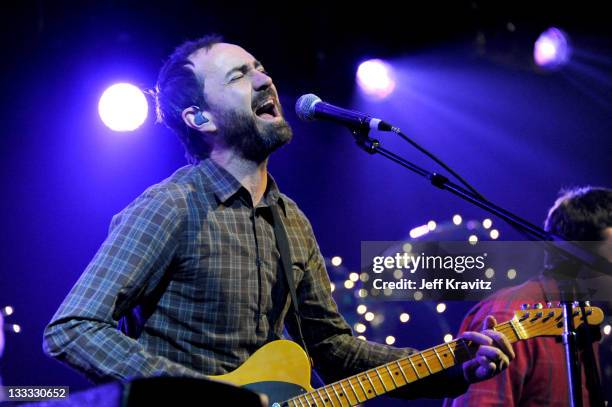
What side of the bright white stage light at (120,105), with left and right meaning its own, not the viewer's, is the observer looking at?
front

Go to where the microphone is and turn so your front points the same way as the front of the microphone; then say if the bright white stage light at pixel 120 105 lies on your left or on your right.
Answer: on your right

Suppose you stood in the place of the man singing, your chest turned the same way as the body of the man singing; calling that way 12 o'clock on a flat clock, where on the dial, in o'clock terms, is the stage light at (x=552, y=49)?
The stage light is roughly at 9 o'clock from the man singing.

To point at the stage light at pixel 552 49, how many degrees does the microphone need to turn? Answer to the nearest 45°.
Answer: approximately 135° to its right

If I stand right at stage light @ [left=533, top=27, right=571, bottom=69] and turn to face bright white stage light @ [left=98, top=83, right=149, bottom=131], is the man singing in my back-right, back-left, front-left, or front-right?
front-left

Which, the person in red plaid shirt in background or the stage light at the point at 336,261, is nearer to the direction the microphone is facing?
the stage light

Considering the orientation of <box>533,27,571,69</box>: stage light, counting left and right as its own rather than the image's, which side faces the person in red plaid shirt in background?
front

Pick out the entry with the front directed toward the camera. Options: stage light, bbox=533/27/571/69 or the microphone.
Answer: the stage light

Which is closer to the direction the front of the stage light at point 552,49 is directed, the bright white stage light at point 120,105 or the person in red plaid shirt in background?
the person in red plaid shirt in background

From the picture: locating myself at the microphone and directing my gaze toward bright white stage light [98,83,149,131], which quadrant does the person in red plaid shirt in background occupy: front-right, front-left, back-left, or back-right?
front-right

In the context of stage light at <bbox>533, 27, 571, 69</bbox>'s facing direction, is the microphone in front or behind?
in front

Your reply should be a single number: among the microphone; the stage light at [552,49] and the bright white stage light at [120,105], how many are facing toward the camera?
2

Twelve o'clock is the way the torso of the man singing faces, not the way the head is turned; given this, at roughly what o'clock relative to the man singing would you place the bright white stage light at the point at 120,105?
The bright white stage light is roughly at 7 o'clock from the man singing.

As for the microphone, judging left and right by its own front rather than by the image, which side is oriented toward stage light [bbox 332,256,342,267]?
right

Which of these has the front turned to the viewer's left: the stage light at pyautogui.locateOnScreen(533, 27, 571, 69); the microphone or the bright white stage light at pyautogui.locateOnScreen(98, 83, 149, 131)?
the microphone

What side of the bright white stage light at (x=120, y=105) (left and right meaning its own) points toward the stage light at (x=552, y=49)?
left

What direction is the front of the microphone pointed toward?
to the viewer's left
